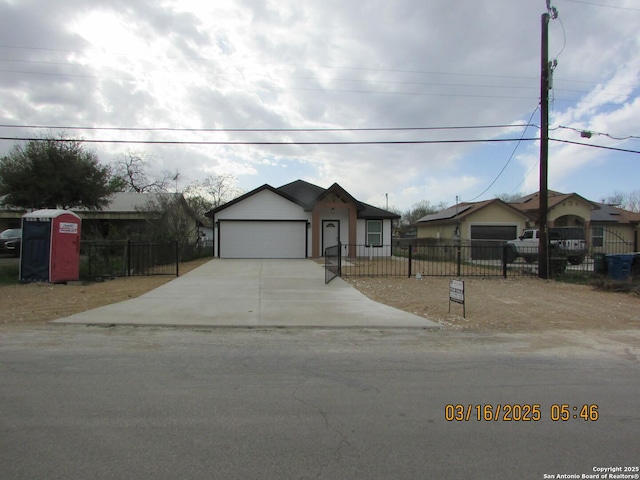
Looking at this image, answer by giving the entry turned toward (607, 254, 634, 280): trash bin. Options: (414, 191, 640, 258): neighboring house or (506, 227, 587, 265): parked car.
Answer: the neighboring house

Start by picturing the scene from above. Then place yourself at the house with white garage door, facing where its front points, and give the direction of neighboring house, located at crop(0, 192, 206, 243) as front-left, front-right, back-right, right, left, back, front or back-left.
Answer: right

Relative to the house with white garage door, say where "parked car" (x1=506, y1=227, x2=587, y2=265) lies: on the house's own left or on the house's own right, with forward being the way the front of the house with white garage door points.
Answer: on the house's own left

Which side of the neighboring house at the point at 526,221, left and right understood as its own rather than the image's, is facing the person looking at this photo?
front

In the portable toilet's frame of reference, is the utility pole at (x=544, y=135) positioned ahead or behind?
ahead

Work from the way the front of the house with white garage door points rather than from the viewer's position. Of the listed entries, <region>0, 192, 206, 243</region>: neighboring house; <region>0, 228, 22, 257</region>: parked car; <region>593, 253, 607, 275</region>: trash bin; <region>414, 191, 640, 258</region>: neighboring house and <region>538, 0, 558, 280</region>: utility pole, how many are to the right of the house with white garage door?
2

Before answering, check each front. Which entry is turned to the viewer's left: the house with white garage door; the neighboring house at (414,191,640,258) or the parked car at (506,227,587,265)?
the parked car

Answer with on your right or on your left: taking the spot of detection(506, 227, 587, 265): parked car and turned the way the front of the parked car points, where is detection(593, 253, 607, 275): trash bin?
on your left

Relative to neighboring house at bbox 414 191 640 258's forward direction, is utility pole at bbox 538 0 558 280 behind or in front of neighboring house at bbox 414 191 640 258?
in front

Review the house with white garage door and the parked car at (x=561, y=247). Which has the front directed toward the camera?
the house with white garage door

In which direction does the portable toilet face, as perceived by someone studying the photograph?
facing the viewer and to the right of the viewer

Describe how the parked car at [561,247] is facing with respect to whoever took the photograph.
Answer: facing to the left of the viewer

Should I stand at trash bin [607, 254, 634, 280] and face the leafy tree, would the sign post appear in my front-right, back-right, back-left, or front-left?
front-left

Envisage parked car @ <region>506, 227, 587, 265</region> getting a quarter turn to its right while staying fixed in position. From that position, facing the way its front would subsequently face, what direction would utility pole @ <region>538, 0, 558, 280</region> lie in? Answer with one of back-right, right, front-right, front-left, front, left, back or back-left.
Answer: back

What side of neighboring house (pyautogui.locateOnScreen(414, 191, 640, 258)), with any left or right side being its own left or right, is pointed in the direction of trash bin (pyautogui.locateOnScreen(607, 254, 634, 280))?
front

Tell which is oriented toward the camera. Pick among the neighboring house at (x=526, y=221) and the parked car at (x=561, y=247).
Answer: the neighboring house

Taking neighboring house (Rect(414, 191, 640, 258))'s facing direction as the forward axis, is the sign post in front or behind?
in front

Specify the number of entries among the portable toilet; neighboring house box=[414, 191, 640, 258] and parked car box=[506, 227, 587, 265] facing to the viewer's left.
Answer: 1

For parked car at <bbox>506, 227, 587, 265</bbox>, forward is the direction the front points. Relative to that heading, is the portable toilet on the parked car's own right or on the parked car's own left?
on the parked car's own left
